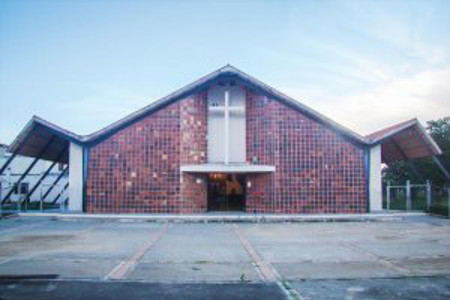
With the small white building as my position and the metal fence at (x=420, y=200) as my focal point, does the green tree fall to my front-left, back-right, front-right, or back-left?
front-left

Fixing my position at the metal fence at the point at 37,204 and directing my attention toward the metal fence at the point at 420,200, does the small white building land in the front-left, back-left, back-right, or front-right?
back-left

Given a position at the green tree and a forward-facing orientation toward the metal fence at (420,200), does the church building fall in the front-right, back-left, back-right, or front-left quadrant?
front-right

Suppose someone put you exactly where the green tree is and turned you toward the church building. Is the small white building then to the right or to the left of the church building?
right

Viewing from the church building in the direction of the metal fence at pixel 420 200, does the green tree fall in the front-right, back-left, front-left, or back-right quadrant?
front-left

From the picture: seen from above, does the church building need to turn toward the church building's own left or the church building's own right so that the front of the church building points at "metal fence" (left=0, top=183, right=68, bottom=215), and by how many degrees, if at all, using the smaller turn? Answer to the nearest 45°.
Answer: approximately 135° to the church building's own right

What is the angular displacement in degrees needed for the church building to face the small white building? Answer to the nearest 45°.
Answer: approximately 135° to its right

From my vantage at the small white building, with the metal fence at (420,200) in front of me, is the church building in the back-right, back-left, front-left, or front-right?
front-right

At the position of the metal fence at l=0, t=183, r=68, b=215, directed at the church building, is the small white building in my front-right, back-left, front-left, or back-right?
back-left

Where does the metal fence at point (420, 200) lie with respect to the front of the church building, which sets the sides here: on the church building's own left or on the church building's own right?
on the church building's own left

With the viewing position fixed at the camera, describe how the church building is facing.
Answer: facing the viewer

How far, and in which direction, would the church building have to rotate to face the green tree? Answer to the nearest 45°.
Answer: approximately 135° to its left
